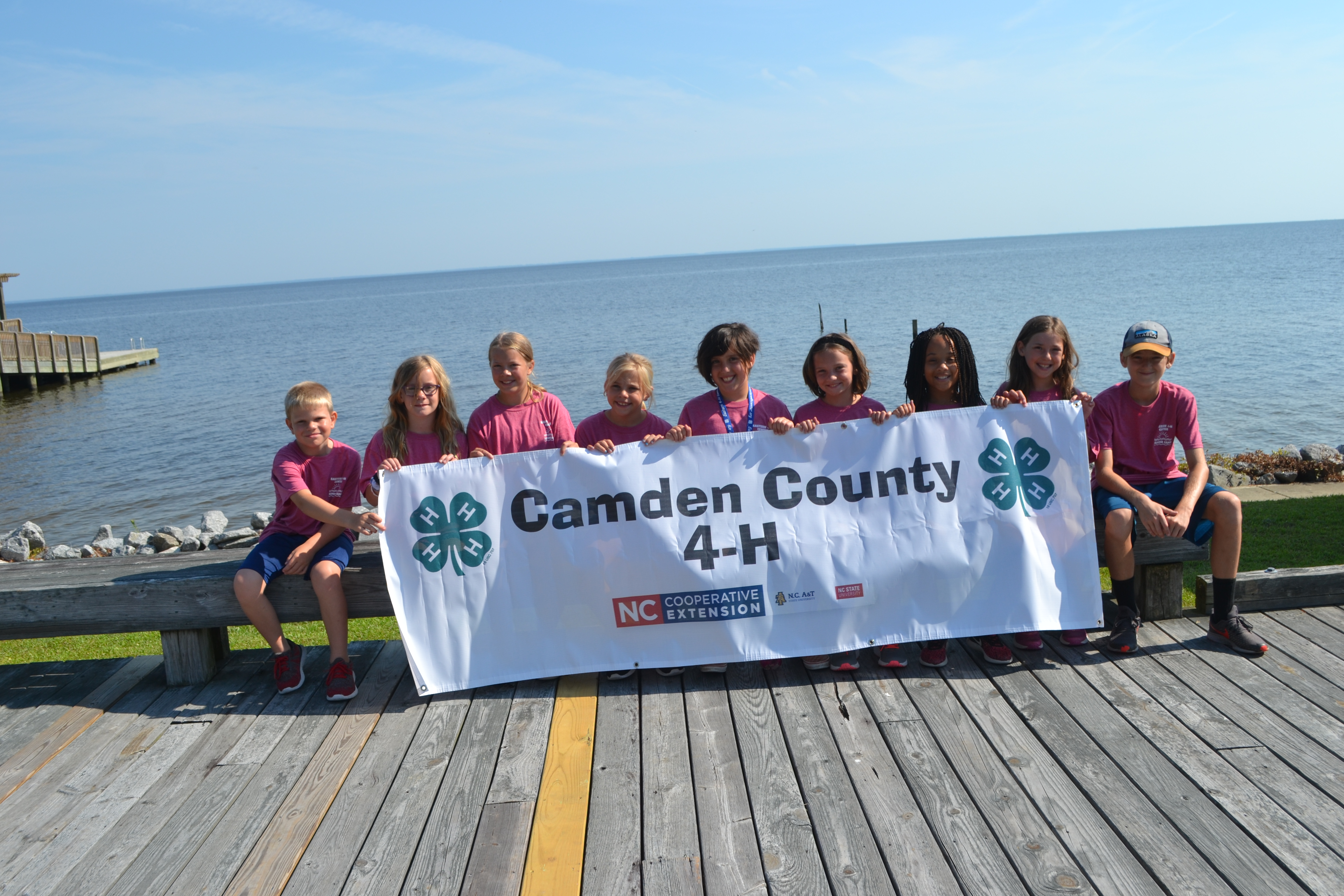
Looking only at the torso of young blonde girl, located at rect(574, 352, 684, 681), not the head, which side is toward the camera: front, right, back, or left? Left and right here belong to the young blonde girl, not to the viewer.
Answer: front

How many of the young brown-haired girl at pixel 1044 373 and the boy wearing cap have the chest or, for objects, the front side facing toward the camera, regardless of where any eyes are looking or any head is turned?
2

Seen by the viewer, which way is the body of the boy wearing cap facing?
toward the camera

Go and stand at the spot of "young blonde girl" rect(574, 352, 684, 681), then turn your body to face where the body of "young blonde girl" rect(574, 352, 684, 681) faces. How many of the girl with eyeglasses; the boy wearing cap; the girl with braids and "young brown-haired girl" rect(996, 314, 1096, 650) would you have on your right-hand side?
1

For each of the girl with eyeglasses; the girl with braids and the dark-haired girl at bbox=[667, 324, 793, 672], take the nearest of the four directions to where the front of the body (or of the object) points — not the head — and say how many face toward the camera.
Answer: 3

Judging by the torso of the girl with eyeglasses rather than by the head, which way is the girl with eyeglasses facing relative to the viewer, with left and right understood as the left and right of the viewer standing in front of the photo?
facing the viewer

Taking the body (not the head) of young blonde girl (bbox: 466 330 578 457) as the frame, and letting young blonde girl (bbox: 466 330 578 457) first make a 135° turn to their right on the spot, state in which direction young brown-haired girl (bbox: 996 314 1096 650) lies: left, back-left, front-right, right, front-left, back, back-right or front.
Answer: back-right

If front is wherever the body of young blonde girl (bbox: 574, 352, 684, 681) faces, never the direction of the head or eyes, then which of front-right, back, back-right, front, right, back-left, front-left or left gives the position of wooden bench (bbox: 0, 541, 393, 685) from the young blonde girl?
right
